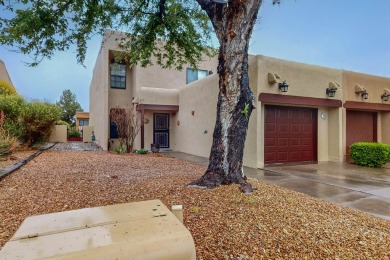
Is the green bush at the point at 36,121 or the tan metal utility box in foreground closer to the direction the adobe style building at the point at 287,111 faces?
the tan metal utility box in foreground

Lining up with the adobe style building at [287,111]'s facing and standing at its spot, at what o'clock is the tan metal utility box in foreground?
The tan metal utility box in foreground is roughly at 2 o'clock from the adobe style building.

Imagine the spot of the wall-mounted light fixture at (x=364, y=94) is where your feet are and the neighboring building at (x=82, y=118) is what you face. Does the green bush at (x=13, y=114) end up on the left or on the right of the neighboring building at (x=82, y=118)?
left

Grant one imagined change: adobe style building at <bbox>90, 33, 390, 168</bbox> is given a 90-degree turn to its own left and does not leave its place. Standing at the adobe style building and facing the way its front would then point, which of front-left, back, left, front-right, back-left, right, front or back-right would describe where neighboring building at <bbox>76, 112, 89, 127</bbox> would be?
left

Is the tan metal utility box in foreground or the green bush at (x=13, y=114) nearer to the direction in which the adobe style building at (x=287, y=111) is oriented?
the tan metal utility box in foreground

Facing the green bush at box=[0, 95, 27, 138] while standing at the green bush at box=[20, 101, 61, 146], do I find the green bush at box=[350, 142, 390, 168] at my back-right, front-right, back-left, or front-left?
back-left

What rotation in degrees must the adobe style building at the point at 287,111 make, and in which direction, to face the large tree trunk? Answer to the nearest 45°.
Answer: approximately 45° to its right

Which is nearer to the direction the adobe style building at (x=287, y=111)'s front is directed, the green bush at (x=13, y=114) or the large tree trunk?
the large tree trunk

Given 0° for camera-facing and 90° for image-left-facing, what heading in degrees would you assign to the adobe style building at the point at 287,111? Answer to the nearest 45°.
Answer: approximately 315°

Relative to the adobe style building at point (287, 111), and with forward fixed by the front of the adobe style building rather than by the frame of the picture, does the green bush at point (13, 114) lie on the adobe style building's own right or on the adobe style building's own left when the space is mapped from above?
on the adobe style building's own right

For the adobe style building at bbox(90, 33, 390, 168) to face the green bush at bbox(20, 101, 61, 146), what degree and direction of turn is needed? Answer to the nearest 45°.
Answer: approximately 135° to its right
